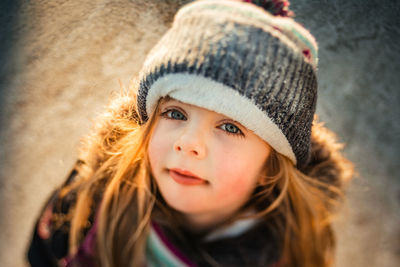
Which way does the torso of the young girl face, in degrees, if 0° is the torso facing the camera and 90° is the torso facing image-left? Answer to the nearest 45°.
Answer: approximately 0°

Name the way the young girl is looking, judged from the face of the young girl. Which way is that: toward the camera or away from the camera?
toward the camera
